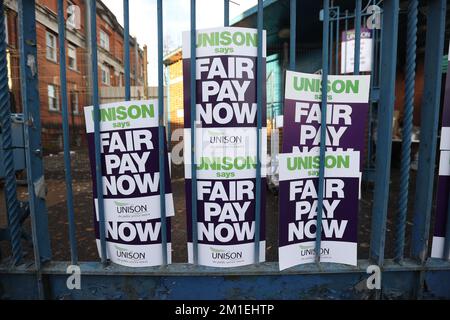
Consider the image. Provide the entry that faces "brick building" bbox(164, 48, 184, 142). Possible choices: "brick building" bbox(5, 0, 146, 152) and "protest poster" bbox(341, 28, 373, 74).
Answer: "brick building" bbox(5, 0, 146, 152)

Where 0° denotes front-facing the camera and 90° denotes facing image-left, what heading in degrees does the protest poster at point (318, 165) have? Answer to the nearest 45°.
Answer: approximately 0°

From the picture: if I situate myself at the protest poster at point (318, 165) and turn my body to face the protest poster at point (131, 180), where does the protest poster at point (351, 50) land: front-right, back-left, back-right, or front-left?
back-right

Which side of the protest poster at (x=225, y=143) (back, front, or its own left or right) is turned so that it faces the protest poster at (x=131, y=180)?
right

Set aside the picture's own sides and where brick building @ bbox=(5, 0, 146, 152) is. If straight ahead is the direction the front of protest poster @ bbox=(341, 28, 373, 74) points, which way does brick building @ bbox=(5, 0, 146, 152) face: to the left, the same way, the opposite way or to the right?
to the left

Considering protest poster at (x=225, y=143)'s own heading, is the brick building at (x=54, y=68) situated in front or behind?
behind

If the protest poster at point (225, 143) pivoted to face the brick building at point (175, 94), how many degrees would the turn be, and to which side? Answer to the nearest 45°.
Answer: approximately 180°

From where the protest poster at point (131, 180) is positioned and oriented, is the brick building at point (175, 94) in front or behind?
behind

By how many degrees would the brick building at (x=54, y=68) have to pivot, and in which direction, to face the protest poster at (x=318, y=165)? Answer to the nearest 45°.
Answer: approximately 45° to its right

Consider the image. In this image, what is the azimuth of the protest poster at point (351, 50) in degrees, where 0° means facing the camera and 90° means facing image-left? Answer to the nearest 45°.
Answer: approximately 0°
